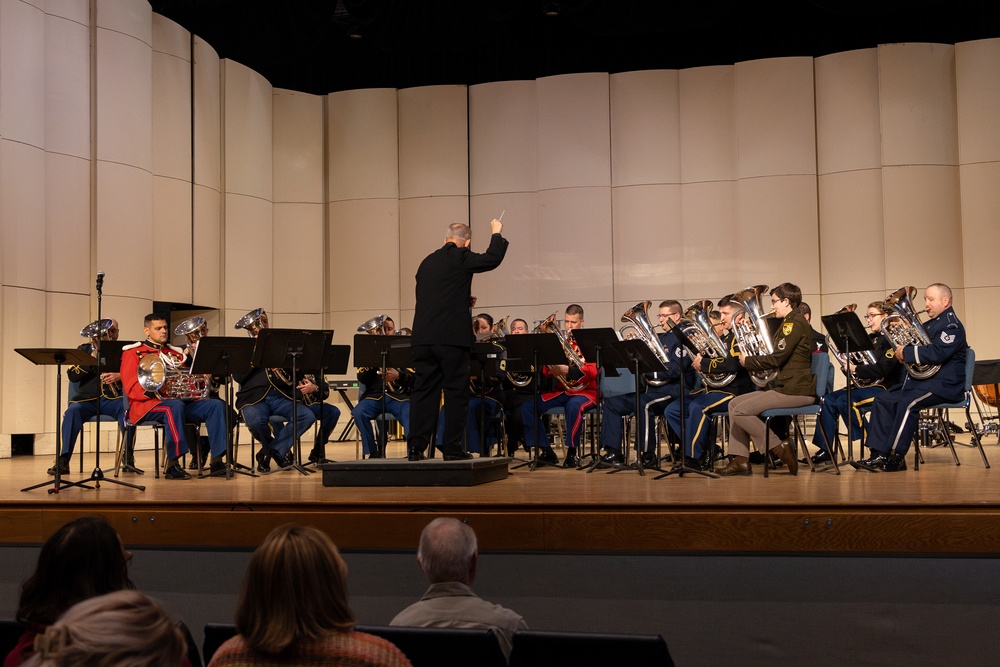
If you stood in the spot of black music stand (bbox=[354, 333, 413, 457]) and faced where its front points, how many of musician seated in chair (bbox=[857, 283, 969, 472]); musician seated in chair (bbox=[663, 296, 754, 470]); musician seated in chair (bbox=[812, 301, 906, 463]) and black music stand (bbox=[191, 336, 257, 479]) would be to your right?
3

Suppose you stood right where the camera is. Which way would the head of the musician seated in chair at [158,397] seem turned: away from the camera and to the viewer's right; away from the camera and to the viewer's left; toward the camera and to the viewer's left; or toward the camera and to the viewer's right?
toward the camera and to the viewer's right

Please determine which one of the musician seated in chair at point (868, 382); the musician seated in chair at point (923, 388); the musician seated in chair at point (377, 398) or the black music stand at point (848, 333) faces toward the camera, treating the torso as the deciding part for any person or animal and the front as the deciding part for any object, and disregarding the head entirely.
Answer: the musician seated in chair at point (377, 398)

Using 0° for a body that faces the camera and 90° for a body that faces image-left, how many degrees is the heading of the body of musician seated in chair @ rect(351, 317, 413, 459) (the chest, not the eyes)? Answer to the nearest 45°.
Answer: approximately 0°

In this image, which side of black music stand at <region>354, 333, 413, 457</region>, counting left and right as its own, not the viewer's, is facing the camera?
back

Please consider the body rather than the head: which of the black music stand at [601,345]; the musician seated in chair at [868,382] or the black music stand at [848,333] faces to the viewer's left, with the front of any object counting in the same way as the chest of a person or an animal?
the musician seated in chair

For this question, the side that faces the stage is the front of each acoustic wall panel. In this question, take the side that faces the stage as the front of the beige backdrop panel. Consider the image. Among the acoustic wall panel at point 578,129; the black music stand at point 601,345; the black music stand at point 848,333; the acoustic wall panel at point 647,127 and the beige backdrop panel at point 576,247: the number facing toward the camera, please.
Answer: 3

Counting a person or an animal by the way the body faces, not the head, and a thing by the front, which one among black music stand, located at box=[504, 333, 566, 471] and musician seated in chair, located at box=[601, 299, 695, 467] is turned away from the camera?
the black music stand

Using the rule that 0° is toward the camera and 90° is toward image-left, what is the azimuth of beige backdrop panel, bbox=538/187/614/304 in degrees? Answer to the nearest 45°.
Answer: approximately 0°

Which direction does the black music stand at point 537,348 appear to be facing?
away from the camera

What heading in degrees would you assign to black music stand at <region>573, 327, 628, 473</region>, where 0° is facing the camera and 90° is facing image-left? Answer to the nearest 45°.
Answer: approximately 225°

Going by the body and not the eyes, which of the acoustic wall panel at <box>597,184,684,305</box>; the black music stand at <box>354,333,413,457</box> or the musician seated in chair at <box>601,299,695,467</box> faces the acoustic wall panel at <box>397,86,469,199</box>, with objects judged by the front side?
the black music stand
